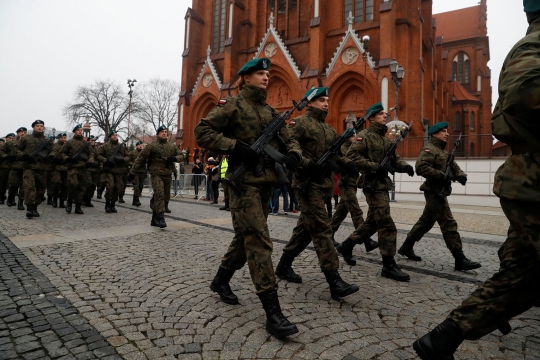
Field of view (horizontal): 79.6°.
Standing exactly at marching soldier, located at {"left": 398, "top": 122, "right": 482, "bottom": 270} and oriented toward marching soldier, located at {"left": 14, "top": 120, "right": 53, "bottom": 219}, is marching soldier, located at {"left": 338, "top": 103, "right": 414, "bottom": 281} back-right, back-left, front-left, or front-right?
front-left

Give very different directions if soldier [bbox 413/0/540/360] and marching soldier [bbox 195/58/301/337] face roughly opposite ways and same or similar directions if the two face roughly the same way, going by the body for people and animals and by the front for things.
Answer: same or similar directions

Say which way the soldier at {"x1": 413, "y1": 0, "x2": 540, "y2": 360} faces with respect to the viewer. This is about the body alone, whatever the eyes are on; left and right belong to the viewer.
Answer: facing to the right of the viewer

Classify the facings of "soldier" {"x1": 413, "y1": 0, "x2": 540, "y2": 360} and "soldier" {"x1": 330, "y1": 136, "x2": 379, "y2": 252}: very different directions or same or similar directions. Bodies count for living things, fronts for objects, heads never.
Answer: same or similar directions

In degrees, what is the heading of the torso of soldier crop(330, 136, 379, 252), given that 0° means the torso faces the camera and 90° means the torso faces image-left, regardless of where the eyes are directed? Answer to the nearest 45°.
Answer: approximately 315°

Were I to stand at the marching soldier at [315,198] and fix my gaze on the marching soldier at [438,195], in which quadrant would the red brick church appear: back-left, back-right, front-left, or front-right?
front-left

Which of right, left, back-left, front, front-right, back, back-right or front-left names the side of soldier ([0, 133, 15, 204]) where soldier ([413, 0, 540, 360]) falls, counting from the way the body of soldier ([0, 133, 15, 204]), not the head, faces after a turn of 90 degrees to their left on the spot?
back-right

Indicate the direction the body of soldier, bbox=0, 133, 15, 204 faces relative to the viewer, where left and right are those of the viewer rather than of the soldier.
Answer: facing the viewer and to the right of the viewer

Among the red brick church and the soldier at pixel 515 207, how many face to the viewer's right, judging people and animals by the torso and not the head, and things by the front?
1

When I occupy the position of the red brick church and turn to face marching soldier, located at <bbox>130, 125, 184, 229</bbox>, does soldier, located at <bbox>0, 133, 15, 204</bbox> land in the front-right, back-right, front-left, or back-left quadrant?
front-right

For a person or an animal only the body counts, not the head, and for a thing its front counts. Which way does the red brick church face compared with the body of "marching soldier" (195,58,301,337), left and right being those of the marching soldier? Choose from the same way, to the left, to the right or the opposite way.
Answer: to the right

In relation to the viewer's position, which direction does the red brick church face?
facing the viewer and to the left of the viewer

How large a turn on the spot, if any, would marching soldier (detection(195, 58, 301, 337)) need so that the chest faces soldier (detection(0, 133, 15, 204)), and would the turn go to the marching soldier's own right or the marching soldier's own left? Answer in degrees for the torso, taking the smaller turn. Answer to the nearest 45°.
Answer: approximately 180°
